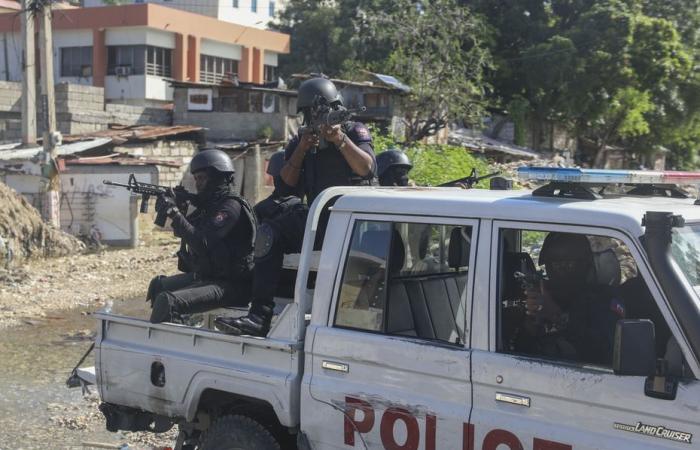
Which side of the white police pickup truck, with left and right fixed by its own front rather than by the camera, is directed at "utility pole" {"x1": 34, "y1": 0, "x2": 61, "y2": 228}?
back

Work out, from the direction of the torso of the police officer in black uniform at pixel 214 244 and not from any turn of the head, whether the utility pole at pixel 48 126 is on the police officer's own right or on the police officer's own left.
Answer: on the police officer's own right

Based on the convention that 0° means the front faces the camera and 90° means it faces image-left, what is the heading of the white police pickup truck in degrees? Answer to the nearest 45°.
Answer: approximately 315°

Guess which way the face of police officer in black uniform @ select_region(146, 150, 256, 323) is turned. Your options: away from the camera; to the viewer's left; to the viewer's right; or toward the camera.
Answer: to the viewer's left

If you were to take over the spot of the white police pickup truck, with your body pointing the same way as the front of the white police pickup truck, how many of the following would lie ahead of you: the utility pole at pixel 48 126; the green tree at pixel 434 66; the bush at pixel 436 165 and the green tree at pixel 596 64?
0

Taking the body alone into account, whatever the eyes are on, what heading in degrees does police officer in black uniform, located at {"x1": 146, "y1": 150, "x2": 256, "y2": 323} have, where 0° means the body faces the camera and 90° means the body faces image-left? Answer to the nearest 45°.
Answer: approximately 90°

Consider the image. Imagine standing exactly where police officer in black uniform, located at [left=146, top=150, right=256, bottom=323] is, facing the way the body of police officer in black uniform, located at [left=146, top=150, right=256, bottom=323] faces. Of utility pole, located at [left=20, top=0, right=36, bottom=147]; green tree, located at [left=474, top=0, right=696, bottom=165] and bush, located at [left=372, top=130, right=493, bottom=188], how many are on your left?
0

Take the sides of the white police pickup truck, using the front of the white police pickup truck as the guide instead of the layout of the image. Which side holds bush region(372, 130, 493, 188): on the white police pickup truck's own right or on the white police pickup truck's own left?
on the white police pickup truck's own left

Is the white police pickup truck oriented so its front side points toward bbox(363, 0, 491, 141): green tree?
no

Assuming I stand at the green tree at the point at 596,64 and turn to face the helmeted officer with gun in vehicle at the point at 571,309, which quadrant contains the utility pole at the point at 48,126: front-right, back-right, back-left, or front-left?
front-right

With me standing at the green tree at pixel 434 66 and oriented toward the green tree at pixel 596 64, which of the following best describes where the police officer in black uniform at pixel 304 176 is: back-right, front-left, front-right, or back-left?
back-right

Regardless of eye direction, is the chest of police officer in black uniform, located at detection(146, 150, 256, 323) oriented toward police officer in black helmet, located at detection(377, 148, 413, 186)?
no

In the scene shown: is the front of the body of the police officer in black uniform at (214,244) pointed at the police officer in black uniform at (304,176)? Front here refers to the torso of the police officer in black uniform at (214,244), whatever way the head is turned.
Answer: no
